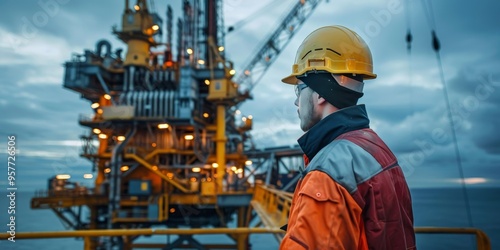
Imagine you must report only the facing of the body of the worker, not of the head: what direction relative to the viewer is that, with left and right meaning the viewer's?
facing away from the viewer and to the left of the viewer
